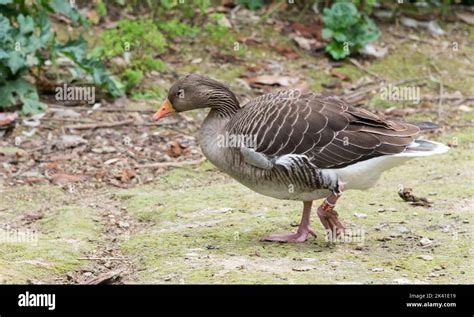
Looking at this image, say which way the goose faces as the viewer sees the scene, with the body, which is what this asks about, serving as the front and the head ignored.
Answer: to the viewer's left

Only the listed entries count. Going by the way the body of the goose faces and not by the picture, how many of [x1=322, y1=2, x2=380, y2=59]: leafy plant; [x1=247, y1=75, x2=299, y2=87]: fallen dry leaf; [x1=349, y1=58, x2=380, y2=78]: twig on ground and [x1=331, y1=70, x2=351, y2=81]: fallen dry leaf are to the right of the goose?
4

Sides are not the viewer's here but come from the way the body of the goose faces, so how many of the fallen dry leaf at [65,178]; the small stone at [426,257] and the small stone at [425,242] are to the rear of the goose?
2

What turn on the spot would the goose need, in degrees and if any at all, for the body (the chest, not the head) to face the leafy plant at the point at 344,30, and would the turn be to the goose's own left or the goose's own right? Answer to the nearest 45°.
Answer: approximately 90° to the goose's own right

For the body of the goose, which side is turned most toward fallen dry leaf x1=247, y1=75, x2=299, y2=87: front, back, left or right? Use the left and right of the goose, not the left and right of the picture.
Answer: right
